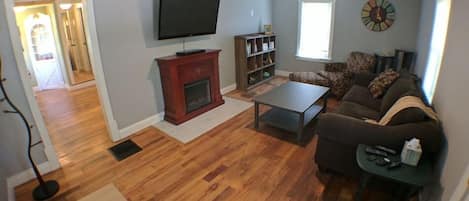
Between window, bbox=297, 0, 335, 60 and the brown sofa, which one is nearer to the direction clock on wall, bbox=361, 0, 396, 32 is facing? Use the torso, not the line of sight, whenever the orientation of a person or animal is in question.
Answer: the brown sofa

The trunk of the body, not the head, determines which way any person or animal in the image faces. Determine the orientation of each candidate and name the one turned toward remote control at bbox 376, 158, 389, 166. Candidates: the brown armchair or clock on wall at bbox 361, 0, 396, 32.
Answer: the clock on wall

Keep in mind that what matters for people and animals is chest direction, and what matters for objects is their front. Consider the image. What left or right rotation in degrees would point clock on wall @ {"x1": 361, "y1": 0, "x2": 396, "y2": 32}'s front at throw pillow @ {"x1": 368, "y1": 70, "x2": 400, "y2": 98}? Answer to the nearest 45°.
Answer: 0° — it already faces it

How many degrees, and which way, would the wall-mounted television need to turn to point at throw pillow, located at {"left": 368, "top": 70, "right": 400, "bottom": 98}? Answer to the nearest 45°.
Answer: approximately 45° to its left

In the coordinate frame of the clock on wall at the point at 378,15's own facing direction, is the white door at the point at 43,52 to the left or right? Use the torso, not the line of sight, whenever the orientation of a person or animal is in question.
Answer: on its right

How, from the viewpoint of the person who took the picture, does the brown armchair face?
facing to the left of the viewer
